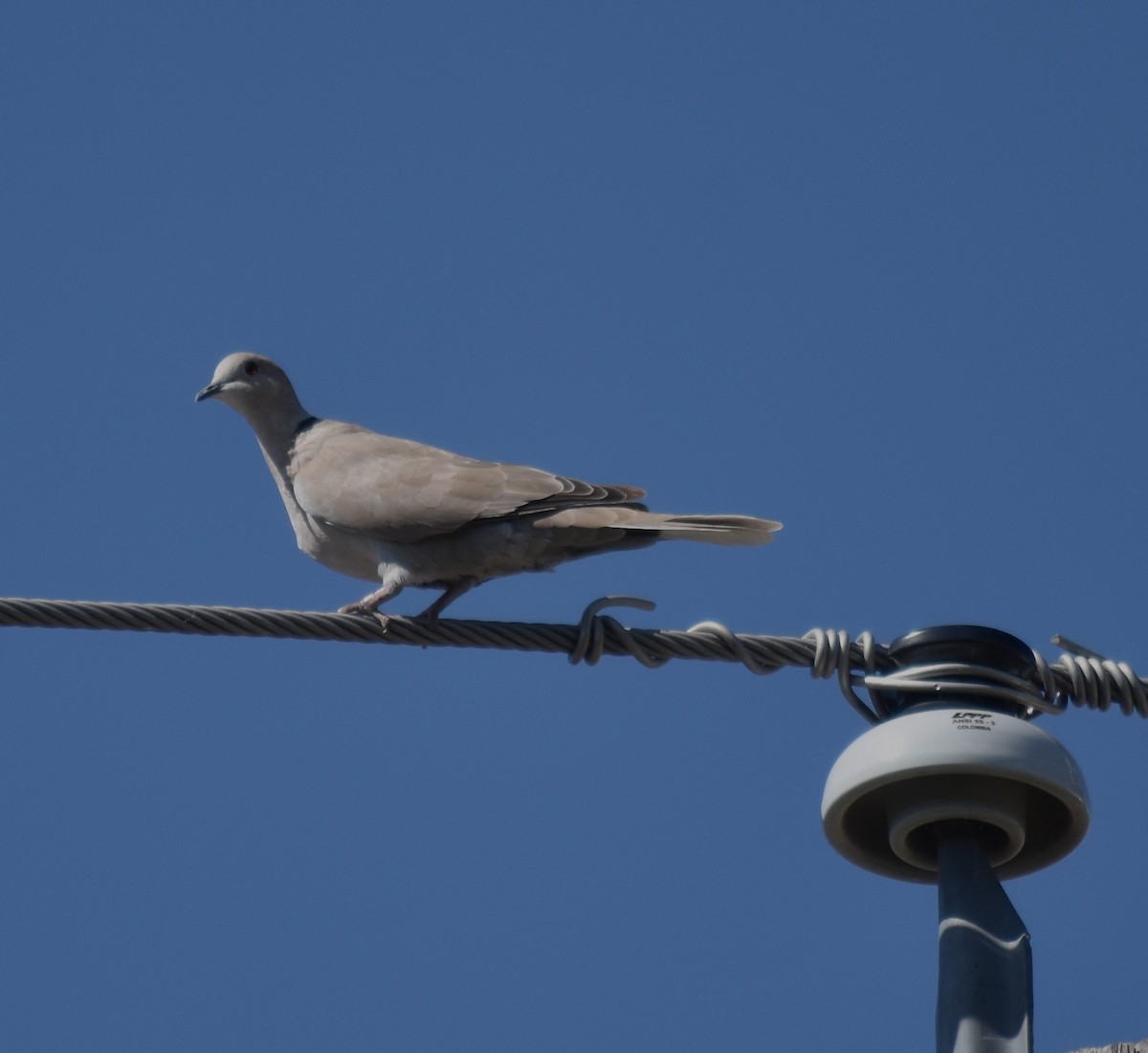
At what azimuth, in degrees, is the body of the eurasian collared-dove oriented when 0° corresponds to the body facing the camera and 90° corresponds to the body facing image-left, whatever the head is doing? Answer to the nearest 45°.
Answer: approximately 90°
